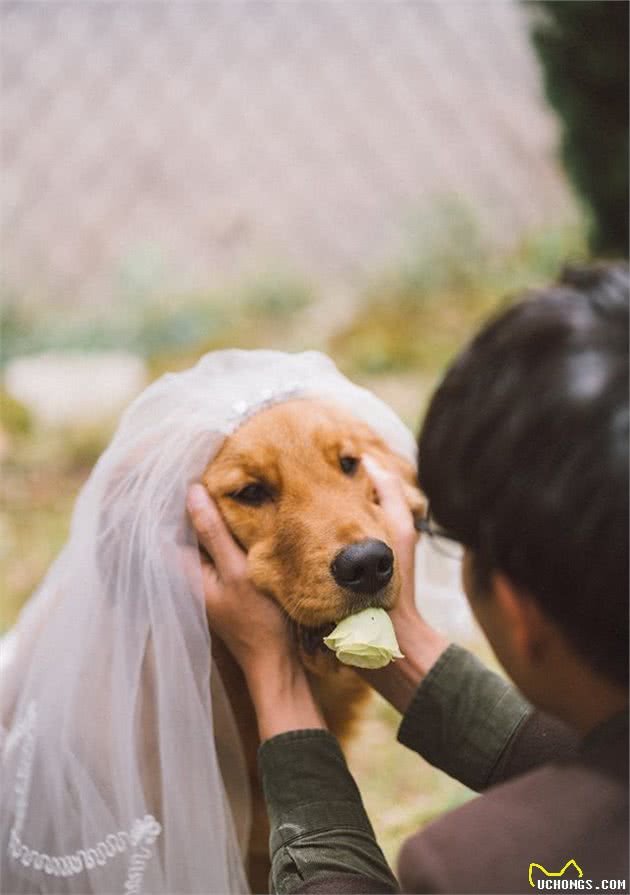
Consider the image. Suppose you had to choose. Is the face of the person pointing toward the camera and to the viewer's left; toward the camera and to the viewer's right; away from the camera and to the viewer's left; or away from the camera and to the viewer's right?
away from the camera and to the viewer's left

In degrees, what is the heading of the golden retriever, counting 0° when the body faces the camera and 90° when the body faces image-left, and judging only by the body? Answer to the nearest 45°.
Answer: approximately 315°

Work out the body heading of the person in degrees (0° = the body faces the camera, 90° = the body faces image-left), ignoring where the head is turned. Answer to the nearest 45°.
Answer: approximately 135°
